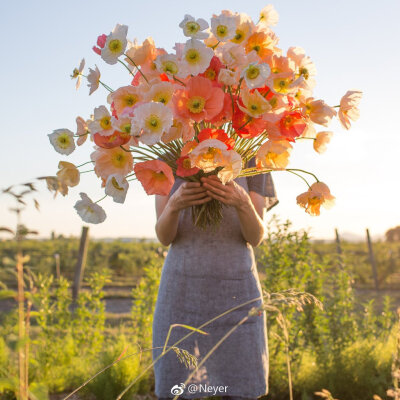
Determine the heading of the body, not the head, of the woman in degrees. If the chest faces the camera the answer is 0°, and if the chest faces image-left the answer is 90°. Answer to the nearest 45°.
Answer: approximately 0°

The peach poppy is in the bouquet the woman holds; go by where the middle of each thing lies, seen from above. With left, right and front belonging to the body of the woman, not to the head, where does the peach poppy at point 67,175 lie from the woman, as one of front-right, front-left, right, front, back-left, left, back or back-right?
front-right

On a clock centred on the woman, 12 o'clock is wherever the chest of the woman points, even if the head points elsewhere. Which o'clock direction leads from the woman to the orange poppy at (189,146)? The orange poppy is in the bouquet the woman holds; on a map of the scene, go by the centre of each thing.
The orange poppy is roughly at 12 o'clock from the woman.

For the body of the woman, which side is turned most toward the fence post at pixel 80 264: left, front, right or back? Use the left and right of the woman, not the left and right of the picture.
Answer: back

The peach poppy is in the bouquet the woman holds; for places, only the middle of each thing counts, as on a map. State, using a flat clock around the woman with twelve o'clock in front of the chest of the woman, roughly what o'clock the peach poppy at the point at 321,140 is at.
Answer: The peach poppy is roughly at 11 o'clock from the woman.
